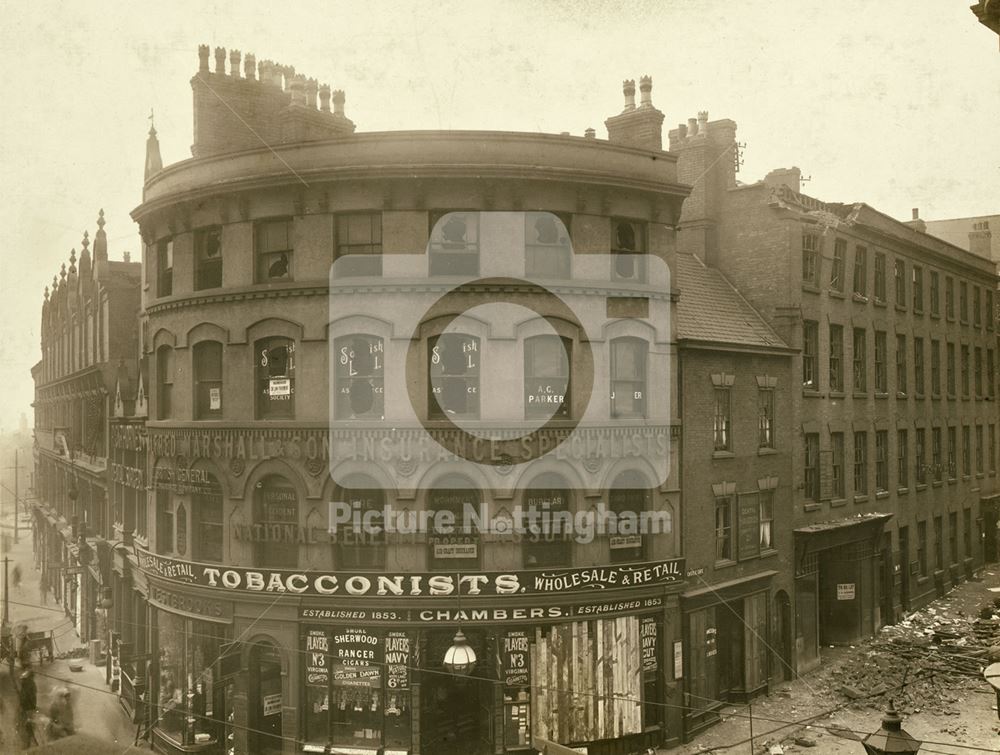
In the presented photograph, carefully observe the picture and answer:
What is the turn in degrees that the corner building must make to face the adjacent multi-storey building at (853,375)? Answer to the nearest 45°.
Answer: approximately 135° to its left

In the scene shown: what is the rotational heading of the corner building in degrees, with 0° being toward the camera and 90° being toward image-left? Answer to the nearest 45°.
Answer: approximately 0°

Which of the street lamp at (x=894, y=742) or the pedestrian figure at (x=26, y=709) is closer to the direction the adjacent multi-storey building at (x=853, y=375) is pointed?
the street lamp

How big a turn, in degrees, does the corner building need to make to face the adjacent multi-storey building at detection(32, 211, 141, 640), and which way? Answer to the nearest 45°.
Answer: approximately 135° to its right

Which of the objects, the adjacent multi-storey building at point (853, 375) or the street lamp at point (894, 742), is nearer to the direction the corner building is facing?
the street lamp
